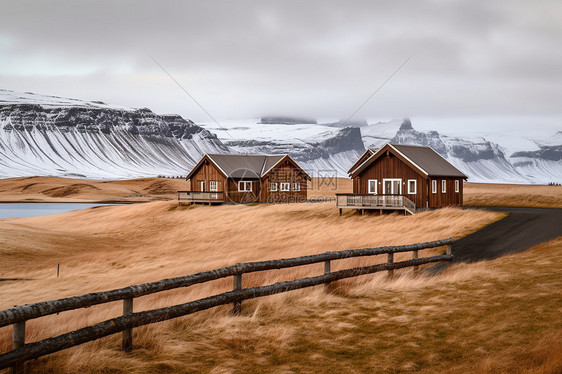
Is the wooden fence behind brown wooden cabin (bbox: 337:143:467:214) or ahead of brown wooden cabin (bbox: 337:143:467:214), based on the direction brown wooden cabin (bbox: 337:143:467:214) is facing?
ahead

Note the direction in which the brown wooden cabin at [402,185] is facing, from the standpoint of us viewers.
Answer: facing the viewer and to the left of the viewer
